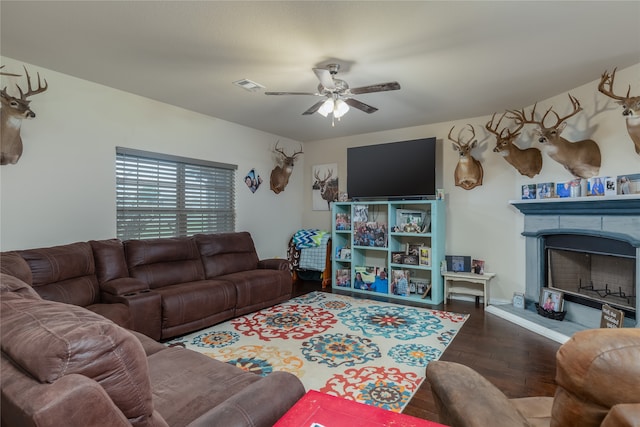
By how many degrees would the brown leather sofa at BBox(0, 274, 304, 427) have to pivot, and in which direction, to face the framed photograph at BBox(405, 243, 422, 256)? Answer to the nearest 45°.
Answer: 0° — it already faces it

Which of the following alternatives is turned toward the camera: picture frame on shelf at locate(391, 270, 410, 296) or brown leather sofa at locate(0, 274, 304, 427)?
the picture frame on shelf

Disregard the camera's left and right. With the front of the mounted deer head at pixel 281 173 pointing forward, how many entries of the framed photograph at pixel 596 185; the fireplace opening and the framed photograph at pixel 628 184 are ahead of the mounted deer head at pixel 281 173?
3

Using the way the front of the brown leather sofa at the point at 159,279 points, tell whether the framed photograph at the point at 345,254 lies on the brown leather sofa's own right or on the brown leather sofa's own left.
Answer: on the brown leather sofa's own left

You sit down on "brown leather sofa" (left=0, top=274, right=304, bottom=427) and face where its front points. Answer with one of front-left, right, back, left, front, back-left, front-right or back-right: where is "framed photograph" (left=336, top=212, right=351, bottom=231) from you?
front

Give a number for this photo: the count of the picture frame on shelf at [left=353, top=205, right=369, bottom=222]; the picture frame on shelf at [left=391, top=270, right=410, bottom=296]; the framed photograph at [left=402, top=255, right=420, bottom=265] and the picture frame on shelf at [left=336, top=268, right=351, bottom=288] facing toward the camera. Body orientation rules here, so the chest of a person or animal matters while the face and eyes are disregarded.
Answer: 4

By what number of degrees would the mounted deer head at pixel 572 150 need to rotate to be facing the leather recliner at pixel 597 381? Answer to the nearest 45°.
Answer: approximately 45° to its left

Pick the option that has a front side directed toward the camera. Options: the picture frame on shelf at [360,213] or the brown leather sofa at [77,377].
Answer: the picture frame on shelf

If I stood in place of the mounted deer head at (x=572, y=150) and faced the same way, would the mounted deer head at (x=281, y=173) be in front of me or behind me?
in front

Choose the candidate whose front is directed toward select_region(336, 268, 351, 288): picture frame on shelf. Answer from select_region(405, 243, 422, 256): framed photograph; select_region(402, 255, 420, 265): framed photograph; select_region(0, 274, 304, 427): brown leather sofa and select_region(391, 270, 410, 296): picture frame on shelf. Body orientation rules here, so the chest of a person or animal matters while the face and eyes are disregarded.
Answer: the brown leather sofa

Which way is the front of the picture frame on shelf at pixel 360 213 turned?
toward the camera

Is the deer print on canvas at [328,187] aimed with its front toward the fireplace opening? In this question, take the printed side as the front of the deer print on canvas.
no

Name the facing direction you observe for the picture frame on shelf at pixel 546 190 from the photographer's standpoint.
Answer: facing the viewer and to the left of the viewer

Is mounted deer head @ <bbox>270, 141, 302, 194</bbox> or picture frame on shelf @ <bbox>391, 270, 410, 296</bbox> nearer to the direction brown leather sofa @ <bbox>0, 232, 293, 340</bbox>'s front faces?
the picture frame on shelf

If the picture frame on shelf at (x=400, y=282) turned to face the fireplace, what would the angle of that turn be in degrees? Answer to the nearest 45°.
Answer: approximately 45° to its left

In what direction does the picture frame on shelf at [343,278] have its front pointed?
toward the camera
